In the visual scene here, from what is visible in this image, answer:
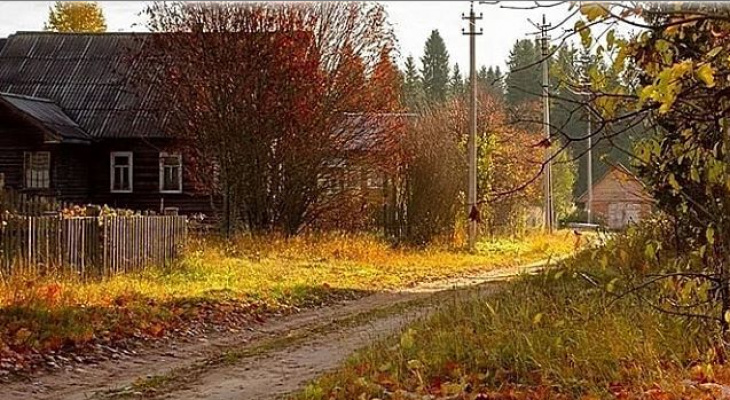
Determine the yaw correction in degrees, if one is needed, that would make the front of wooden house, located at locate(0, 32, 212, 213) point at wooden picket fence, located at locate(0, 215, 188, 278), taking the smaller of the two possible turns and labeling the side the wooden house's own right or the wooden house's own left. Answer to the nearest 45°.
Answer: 0° — it already faces it

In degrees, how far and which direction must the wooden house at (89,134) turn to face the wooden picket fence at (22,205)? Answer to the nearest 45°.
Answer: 0° — it already faces it

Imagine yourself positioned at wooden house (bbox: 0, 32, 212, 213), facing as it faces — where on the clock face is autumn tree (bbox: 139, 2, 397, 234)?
The autumn tree is roughly at 11 o'clock from the wooden house.

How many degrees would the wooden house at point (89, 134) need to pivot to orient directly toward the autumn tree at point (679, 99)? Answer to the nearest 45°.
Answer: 0° — it already faces it

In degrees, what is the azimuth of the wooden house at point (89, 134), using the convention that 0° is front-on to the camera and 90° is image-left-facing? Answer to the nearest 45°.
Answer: approximately 0°

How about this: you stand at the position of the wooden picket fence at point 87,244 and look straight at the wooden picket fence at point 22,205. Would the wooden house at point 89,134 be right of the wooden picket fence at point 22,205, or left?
right
